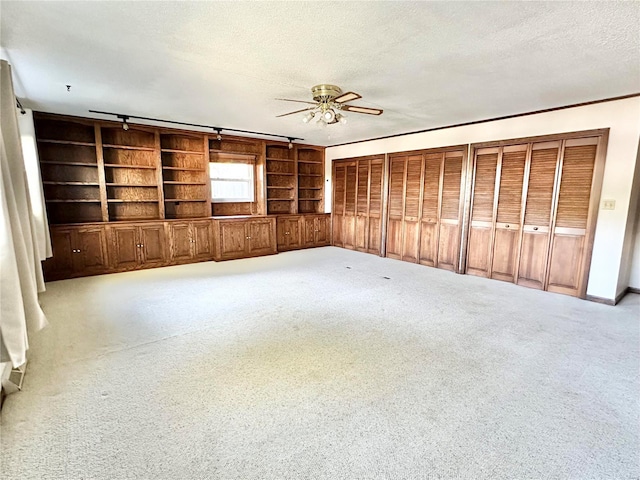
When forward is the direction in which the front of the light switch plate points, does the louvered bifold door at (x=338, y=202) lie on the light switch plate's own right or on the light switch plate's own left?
on the light switch plate's own right

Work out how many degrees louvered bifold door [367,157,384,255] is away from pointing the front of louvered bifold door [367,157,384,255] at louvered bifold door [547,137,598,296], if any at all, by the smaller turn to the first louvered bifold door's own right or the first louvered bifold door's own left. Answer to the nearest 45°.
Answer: approximately 90° to the first louvered bifold door's own left

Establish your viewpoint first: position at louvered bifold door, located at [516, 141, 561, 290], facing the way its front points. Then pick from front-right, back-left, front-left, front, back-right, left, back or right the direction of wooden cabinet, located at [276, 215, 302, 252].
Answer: right

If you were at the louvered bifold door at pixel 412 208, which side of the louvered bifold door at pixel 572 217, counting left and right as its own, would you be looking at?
right

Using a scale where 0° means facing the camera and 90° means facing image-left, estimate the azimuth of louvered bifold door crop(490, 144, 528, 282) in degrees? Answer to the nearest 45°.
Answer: approximately 45°

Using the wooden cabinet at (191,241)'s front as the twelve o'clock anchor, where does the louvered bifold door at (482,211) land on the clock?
The louvered bifold door is roughly at 10 o'clock from the wooden cabinet.

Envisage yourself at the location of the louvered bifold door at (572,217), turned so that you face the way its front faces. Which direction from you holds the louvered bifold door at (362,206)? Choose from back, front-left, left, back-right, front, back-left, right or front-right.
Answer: right

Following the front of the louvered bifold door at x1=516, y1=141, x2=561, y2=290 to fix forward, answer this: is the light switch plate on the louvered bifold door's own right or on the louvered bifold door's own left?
on the louvered bifold door's own left

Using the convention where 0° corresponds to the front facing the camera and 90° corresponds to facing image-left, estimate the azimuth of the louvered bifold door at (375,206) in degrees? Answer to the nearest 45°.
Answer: approximately 45°
